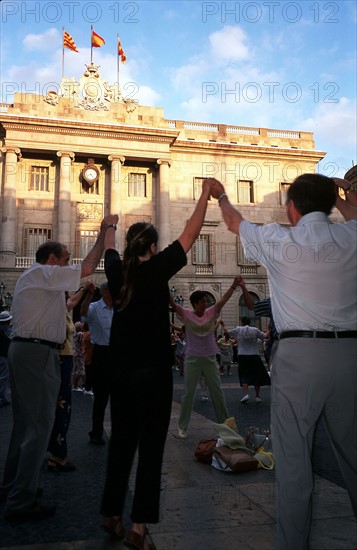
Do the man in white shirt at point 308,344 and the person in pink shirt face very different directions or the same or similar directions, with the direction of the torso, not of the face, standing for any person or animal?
very different directions

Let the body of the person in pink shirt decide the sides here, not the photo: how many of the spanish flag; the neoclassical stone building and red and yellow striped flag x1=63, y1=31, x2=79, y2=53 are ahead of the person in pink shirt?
0

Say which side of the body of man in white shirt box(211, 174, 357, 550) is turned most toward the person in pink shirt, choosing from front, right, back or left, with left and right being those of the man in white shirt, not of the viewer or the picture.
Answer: front

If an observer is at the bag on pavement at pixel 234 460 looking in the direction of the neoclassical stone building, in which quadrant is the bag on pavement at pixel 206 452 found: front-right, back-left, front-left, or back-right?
front-left

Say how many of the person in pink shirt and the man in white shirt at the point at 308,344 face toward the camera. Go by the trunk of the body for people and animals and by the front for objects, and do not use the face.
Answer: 1

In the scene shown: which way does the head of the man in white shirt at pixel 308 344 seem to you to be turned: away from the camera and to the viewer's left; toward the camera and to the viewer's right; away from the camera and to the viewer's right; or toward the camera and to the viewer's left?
away from the camera and to the viewer's left

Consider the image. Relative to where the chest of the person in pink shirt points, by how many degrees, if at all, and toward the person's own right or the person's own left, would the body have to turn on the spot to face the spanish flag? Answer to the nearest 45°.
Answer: approximately 180°

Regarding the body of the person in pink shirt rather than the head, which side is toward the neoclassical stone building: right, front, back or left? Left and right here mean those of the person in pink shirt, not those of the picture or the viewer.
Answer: back

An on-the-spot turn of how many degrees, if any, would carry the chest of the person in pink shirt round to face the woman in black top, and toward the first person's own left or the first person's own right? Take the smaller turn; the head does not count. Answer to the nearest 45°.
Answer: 0° — they already face them

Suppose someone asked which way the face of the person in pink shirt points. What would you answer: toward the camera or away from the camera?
toward the camera

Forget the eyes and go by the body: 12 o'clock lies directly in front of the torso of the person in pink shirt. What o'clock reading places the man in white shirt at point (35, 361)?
The man in white shirt is roughly at 1 o'clock from the person in pink shirt.

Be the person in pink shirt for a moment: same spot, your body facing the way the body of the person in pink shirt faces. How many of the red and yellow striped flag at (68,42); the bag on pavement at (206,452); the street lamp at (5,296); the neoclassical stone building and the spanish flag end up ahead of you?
1

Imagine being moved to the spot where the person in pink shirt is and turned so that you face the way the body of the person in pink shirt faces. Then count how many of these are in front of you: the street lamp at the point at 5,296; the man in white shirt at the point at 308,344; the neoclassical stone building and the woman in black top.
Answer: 2

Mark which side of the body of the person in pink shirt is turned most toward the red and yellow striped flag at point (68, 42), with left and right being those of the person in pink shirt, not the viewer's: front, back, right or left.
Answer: back

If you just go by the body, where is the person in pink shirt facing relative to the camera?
toward the camera

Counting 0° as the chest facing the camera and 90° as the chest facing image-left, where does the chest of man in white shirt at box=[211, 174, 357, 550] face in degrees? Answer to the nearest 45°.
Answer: approximately 180°
